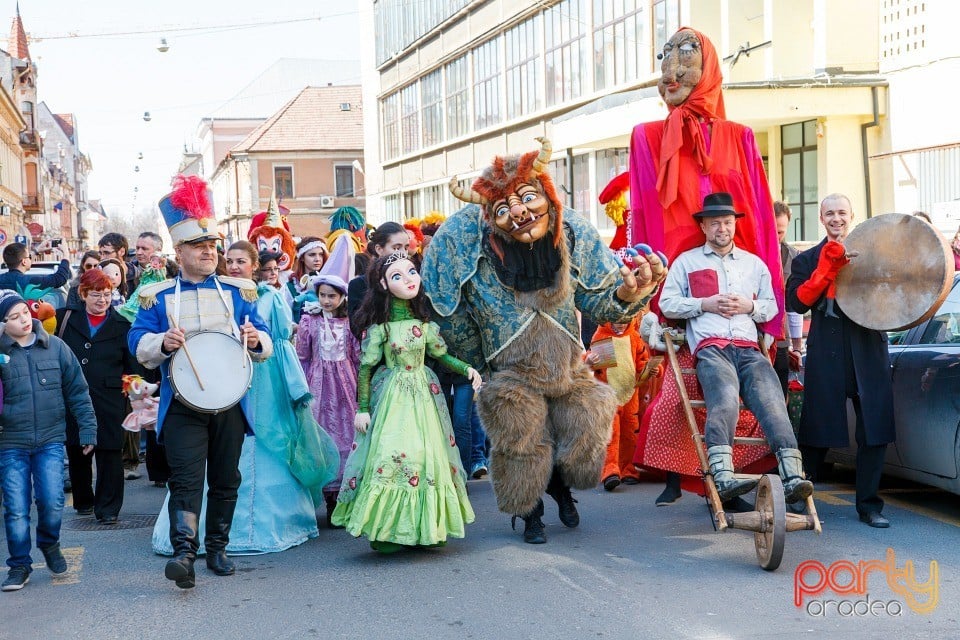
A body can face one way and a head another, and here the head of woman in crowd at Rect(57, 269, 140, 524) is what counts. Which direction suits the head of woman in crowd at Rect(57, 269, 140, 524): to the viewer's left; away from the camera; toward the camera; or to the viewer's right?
toward the camera

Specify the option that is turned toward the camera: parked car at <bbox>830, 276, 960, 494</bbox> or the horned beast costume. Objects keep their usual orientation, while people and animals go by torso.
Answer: the horned beast costume

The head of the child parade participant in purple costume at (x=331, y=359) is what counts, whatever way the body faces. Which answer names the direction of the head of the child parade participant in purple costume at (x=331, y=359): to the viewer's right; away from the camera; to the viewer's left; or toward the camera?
toward the camera

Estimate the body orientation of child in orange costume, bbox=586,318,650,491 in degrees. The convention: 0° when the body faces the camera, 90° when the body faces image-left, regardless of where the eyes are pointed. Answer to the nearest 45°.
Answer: approximately 45°

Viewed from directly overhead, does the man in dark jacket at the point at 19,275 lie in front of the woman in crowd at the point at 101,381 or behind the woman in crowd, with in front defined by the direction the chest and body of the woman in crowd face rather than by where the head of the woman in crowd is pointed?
behind

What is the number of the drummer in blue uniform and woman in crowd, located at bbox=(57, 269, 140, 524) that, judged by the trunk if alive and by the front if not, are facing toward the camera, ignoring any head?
2

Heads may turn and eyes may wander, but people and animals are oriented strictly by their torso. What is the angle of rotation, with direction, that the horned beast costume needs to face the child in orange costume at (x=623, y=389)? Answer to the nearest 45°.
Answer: approximately 180°

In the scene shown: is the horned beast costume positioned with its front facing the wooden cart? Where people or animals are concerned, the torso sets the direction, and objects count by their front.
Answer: no

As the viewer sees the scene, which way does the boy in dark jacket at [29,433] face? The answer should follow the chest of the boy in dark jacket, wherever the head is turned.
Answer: toward the camera

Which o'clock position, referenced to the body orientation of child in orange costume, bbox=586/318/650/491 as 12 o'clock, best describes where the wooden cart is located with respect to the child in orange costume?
The wooden cart is roughly at 10 o'clock from the child in orange costume.

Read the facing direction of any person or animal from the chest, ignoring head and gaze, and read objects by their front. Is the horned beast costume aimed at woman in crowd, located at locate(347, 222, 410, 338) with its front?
no

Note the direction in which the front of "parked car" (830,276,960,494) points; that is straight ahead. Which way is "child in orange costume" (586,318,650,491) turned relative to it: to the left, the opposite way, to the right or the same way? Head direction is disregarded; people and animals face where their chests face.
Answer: to the left

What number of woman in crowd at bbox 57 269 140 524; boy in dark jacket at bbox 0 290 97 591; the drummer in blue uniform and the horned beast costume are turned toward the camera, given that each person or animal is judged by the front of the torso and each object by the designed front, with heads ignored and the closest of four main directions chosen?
4

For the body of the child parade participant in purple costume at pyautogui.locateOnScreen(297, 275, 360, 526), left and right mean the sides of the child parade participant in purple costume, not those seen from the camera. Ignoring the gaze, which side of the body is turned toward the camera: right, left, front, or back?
front

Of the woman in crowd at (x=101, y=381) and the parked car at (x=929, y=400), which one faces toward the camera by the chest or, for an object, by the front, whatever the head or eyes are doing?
the woman in crowd

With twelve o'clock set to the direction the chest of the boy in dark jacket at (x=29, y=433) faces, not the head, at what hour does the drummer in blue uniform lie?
The drummer in blue uniform is roughly at 10 o'clock from the boy in dark jacket.

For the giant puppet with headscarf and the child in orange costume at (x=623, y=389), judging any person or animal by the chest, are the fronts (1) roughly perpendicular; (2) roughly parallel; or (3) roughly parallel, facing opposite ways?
roughly parallel

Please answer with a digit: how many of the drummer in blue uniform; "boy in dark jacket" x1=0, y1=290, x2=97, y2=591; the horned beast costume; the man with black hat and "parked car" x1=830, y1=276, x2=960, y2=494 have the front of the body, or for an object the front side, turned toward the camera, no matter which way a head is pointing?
4
